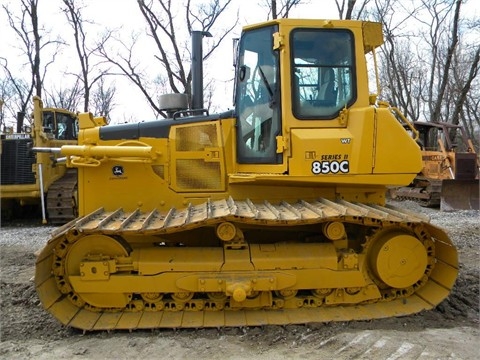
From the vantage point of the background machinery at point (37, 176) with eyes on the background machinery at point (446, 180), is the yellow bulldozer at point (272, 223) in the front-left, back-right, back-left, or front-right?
front-right

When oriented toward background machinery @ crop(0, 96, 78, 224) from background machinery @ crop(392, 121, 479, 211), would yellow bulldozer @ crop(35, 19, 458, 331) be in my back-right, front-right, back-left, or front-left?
front-left

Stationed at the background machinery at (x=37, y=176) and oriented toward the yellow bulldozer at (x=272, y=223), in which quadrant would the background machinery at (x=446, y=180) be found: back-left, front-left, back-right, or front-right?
front-left

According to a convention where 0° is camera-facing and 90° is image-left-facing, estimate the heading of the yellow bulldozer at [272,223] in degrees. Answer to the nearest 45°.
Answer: approximately 90°

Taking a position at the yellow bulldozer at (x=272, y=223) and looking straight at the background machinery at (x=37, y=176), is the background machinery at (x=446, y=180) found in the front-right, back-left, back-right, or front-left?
front-right

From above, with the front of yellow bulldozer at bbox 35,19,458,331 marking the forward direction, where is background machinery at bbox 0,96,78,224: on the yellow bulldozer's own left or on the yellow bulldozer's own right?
on the yellow bulldozer's own right

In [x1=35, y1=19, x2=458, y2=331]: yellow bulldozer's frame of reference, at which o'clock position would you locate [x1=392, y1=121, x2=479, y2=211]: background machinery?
The background machinery is roughly at 4 o'clock from the yellow bulldozer.

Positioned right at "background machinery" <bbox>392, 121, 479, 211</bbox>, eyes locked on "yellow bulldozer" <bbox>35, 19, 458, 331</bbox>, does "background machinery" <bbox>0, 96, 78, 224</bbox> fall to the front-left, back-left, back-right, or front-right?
front-right
